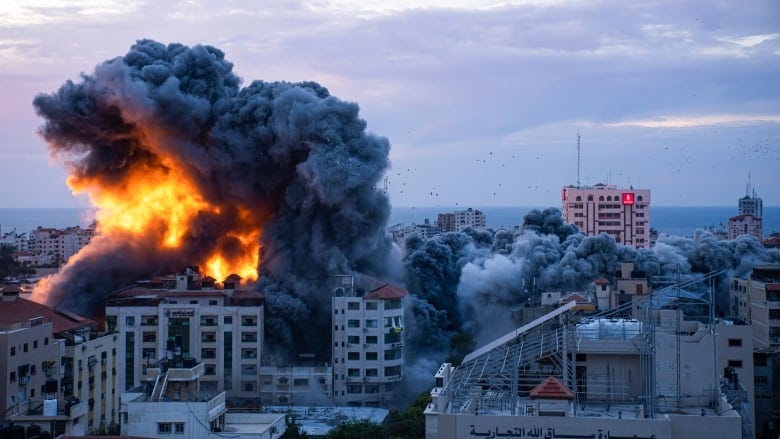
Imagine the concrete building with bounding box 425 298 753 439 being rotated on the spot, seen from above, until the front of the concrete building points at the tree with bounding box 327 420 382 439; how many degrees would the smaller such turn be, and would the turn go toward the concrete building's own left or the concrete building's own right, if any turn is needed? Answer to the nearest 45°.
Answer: approximately 135° to the concrete building's own right

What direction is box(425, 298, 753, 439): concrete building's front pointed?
toward the camera
